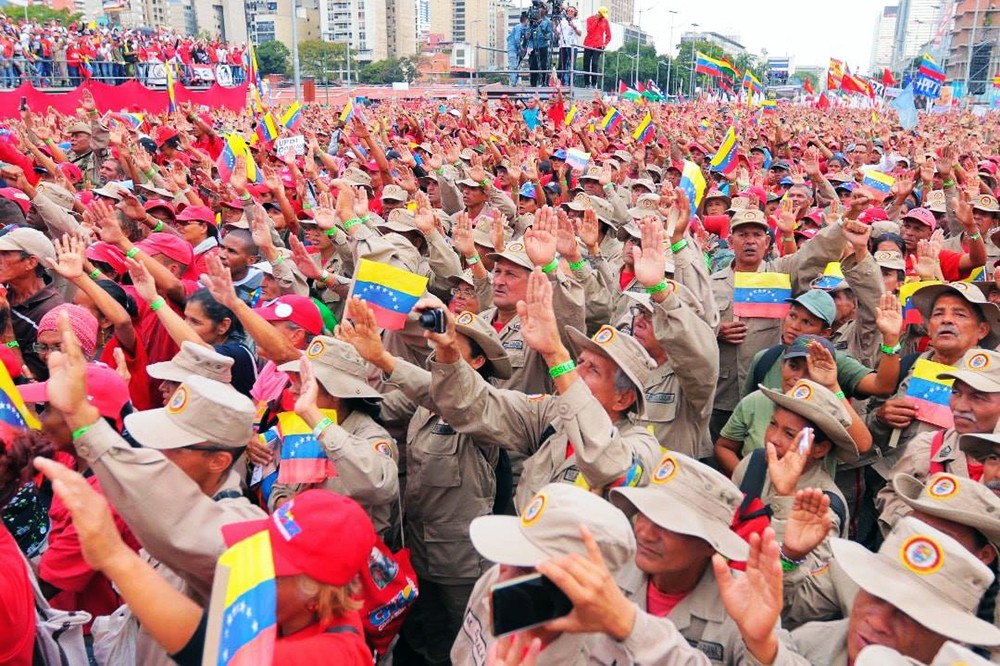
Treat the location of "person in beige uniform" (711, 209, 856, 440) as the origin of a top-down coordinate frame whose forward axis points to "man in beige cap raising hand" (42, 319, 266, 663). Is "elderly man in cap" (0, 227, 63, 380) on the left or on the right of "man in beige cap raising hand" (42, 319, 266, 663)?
right

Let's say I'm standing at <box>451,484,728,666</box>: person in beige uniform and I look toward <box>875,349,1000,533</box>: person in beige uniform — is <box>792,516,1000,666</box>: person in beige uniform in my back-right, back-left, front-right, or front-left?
front-right

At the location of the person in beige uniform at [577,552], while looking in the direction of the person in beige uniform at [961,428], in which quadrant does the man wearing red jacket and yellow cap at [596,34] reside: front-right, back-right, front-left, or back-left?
front-left

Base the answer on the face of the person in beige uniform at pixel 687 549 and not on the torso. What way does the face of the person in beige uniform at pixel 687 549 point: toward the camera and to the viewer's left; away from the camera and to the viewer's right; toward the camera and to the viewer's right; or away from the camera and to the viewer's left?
toward the camera and to the viewer's left

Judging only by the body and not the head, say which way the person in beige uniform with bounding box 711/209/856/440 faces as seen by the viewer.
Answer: toward the camera

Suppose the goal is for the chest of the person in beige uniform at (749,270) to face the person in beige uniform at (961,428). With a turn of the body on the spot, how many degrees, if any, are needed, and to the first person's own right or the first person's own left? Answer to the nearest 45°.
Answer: approximately 45° to the first person's own left

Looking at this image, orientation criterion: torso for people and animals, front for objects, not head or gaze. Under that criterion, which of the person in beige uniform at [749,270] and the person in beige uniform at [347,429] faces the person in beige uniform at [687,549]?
the person in beige uniform at [749,270]

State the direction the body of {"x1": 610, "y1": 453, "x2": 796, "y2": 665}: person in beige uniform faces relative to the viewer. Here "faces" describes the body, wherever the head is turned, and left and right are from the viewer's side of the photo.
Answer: facing the viewer and to the left of the viewer

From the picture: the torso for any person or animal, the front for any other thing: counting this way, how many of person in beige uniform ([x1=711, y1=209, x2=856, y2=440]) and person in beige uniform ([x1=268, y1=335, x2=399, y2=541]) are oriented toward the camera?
1

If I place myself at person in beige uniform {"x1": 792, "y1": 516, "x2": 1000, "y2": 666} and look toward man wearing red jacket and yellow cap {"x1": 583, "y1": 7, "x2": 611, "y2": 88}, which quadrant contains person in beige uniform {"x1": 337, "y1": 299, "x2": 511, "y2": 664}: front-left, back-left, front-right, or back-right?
front-left
